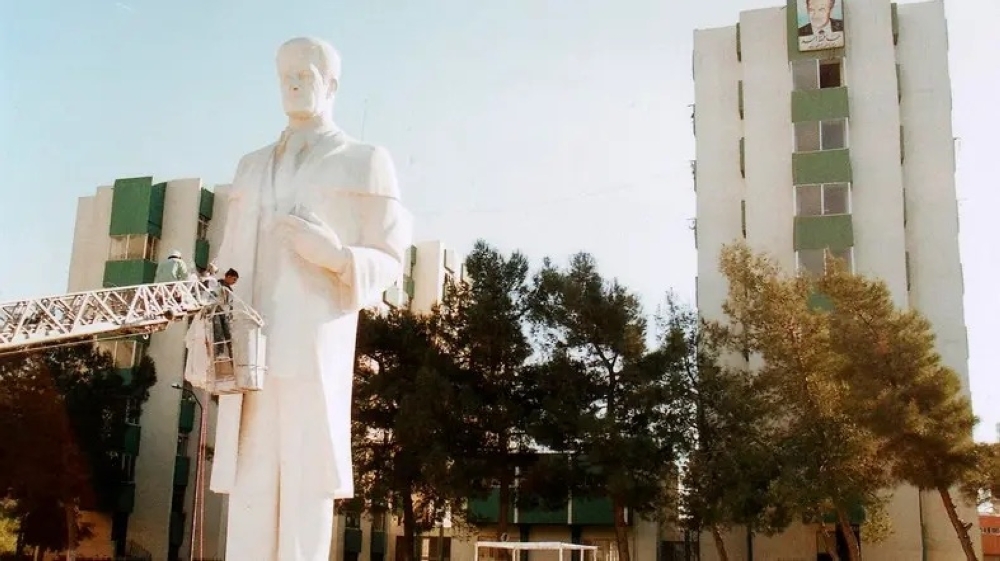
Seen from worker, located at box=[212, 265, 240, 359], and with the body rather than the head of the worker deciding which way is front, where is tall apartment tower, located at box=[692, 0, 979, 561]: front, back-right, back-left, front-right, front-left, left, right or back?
front-left

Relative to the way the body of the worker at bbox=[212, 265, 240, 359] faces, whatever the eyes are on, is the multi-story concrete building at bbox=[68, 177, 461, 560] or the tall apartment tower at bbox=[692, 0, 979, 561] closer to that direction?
the tall apartment tower

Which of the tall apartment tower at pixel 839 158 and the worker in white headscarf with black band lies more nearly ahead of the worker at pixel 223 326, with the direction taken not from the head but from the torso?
the tall apartment tower

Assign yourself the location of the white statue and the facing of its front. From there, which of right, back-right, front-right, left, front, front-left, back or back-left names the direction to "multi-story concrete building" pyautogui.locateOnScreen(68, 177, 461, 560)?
back-right

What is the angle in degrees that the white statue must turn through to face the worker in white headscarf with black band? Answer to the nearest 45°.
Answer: approximately 90° to its right

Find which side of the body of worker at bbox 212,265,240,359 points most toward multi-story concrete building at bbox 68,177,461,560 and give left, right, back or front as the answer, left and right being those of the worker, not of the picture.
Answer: left

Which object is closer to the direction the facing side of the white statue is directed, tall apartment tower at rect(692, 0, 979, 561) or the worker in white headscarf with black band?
the worker in white headscarf with black band

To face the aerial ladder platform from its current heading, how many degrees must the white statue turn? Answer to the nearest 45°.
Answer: approximately 90° to its right

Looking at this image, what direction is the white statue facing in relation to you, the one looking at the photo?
facing the viewer and to the left of the viewer

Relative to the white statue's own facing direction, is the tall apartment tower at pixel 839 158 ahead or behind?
behind

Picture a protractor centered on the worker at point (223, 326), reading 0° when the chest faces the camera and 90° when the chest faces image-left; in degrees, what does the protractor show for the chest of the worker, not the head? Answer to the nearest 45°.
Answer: approximately 270°

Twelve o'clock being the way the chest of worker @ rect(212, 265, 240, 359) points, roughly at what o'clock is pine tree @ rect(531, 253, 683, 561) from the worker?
The pine tree is roughly at 10 o'clock from the worker.
